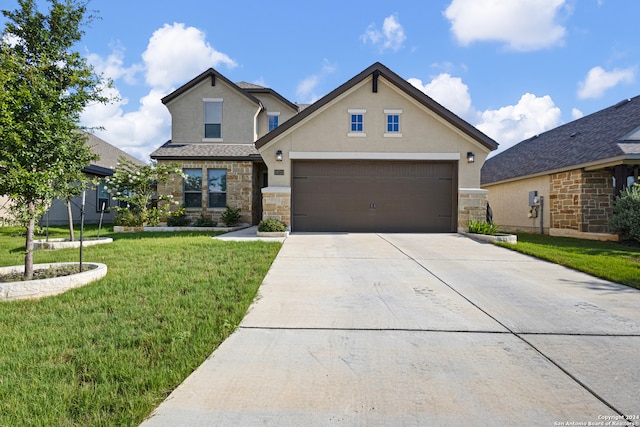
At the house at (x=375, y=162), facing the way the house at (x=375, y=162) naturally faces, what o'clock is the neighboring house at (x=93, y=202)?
The neighboring house is roughly at 4 o'clock from the house.

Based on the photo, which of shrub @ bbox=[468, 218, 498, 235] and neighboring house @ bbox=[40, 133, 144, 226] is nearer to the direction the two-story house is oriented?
the shrub

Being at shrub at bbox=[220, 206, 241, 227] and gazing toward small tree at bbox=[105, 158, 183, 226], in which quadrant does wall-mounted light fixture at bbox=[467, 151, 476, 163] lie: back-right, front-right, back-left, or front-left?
back-left

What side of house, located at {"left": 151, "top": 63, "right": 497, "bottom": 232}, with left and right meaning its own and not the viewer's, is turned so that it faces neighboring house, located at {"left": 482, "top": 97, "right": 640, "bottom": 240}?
left

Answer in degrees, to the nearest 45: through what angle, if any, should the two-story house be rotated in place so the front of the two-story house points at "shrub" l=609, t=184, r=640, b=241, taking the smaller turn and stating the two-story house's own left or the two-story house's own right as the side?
approximately 45° to the two-story house's own left

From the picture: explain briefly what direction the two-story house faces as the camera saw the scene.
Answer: facing the viewer

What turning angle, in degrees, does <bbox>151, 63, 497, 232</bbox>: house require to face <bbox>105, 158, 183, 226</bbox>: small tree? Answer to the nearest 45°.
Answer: approximately 90° to its right

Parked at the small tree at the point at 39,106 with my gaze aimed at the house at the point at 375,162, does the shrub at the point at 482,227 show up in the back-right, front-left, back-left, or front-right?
front-right

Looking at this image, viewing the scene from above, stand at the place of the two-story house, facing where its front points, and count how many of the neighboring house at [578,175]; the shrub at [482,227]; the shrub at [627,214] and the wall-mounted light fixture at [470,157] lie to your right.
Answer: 0

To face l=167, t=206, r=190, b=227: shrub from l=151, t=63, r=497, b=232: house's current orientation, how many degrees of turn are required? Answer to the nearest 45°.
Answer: approximately 90° to its right

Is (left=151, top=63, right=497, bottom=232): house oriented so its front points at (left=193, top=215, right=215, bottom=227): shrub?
no
